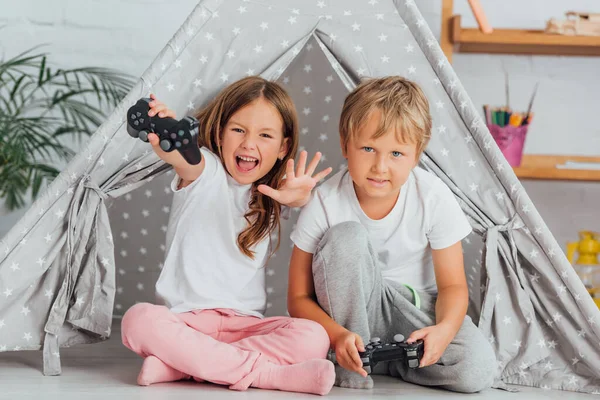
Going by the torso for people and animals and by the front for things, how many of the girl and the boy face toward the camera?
2

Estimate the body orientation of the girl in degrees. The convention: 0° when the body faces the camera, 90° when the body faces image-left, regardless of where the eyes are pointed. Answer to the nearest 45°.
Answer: approximately 0°

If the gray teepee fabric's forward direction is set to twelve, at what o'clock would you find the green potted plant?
The green potted plant is roughly at 4 o'clock from the gray teepee fabric.

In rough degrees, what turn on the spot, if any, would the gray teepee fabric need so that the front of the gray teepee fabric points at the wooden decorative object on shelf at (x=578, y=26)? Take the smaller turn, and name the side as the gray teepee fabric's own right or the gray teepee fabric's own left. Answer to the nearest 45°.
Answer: approximately 135° to the gray teepee fabric's own left

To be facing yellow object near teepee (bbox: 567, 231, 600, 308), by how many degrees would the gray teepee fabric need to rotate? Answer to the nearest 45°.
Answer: approximately 135° to its left

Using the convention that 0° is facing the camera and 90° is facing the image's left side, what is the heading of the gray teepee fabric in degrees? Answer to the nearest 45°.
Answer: approximately 0°
